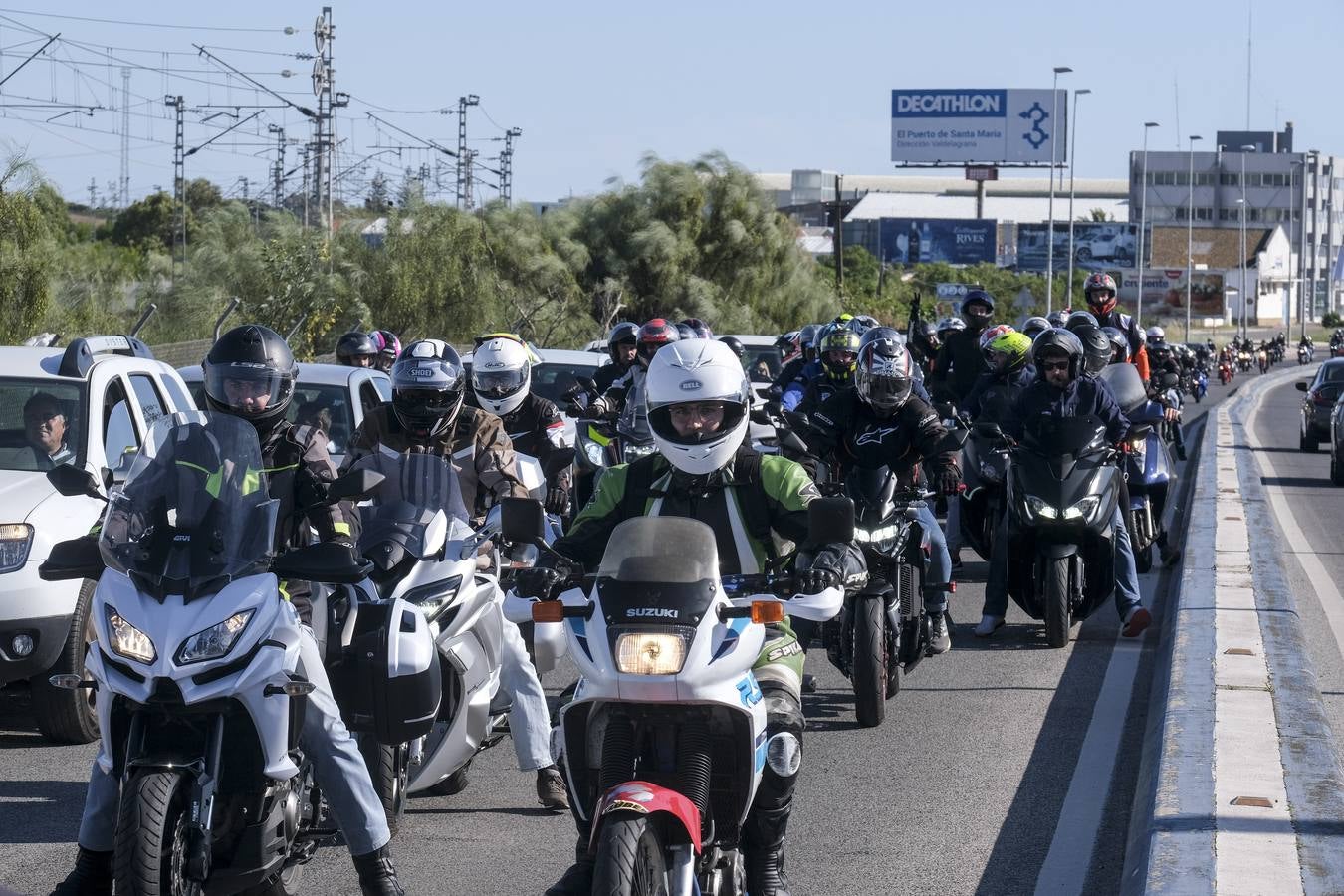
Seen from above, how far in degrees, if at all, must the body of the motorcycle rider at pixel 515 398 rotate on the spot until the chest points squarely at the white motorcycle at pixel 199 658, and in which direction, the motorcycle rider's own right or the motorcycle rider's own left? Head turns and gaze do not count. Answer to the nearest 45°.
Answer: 0° — they already face it

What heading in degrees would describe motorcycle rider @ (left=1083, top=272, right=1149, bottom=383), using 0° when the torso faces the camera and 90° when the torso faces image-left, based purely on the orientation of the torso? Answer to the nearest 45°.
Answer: approximately 0°

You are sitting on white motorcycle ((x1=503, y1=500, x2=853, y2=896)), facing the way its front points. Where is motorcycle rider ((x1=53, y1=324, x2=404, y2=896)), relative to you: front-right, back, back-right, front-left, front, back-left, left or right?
back-right

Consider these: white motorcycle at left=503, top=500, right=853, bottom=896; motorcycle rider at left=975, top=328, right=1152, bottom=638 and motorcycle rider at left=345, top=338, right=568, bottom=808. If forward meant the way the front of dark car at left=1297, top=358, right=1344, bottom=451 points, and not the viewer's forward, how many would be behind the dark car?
3

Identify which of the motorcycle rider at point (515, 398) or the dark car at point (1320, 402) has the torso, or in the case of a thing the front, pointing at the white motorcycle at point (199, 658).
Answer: the motorcycle rider

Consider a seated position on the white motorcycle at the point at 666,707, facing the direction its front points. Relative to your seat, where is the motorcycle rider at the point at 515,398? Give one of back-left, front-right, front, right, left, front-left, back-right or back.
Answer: back

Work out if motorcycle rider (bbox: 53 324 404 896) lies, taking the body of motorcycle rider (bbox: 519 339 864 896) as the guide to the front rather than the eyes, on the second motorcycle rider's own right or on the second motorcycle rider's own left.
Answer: on the second motorcycle rider's own right

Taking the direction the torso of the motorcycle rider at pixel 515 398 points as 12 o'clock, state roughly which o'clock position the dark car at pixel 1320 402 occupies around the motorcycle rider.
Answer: The dark car is roughly at 7 o'clock from the motorcycle rider.

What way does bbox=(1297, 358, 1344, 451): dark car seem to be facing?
away from the camera

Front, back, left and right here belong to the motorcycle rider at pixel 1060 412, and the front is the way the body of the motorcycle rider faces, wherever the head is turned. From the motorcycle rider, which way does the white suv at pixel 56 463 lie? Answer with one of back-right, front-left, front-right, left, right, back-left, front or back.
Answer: front-right
